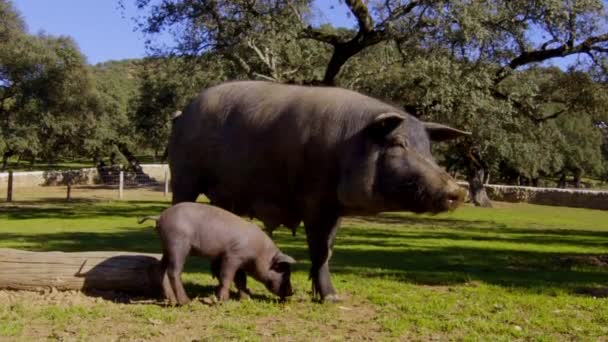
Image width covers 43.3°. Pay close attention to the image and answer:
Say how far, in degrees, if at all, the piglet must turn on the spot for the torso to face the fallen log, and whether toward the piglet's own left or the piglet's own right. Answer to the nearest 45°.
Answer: approximately 135° to the piglet's own left

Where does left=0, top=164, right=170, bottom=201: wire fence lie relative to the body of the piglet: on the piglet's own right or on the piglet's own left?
on the piglet's own left

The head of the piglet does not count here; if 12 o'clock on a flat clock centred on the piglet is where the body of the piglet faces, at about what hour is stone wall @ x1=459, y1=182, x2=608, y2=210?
The stone wall is roughly at 10 o'clock from the piglet.

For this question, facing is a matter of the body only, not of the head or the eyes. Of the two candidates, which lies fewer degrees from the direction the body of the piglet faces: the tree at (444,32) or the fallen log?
the tree

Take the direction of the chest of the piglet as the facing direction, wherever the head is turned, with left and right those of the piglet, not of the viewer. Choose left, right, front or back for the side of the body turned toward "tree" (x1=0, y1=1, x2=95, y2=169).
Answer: left

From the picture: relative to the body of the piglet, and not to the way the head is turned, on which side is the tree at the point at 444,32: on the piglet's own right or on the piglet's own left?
on the piglet's own left

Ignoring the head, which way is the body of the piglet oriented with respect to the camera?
to the viewer's right

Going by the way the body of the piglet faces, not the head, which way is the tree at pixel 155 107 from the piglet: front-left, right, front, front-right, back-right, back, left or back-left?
left

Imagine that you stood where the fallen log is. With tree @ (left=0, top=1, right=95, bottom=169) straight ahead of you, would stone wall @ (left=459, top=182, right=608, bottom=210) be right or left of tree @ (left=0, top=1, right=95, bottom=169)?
right
